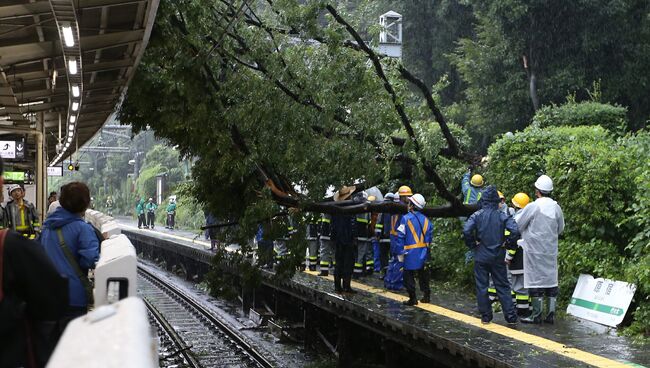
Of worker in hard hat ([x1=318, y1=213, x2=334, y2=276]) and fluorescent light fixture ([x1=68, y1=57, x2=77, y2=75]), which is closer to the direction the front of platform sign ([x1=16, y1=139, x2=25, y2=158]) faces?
the fluorescent light fixture

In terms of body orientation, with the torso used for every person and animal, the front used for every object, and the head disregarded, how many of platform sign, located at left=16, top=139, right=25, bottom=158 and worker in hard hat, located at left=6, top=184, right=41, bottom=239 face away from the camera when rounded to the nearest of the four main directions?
0

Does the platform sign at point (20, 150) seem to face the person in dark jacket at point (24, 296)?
yes

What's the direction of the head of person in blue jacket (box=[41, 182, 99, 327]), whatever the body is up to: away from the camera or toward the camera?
away from the camera

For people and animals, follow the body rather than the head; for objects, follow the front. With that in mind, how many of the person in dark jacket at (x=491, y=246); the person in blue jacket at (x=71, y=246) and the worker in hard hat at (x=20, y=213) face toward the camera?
1

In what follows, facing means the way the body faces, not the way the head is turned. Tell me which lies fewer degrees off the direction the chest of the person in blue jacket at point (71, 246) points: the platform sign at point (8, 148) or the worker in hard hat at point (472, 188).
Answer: the worker in hard hat

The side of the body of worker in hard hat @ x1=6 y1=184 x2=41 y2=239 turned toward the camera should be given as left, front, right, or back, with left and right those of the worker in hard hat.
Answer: front

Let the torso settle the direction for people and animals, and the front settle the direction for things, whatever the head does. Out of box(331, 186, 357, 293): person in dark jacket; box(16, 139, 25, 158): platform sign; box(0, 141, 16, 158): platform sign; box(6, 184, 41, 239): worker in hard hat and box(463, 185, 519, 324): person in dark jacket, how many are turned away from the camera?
2

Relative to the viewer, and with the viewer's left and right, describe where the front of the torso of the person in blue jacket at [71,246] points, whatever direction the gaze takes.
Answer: facing away from the viewer and to the right of the viewer

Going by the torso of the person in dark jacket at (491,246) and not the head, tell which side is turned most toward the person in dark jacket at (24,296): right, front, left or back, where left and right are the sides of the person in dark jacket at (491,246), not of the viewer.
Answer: back

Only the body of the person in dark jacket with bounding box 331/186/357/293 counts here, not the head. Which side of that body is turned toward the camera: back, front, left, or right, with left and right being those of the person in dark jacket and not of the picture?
back

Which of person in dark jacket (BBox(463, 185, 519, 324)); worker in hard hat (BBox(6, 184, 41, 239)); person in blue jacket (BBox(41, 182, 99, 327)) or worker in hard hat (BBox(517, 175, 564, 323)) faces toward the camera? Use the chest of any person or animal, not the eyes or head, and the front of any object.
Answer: worker in hard hat (BBox(6, 184, 41, 239))

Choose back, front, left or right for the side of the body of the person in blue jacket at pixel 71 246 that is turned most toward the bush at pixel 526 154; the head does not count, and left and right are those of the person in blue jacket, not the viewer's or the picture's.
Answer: front

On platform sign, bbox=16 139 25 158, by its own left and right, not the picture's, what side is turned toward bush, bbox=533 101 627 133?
left

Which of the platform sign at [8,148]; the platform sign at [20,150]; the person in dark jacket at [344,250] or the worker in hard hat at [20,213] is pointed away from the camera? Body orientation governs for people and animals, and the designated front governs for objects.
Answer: the person in dark jacket

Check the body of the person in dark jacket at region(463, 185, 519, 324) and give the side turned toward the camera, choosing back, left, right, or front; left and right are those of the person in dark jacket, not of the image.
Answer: back

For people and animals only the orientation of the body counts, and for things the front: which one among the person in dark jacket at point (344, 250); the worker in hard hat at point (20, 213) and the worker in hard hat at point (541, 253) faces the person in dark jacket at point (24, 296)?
the worker in hard hat at point (20, 213)

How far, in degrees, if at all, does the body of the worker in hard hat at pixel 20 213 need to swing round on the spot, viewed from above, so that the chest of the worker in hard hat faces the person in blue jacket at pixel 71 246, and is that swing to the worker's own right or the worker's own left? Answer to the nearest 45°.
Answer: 0° — they already face them
